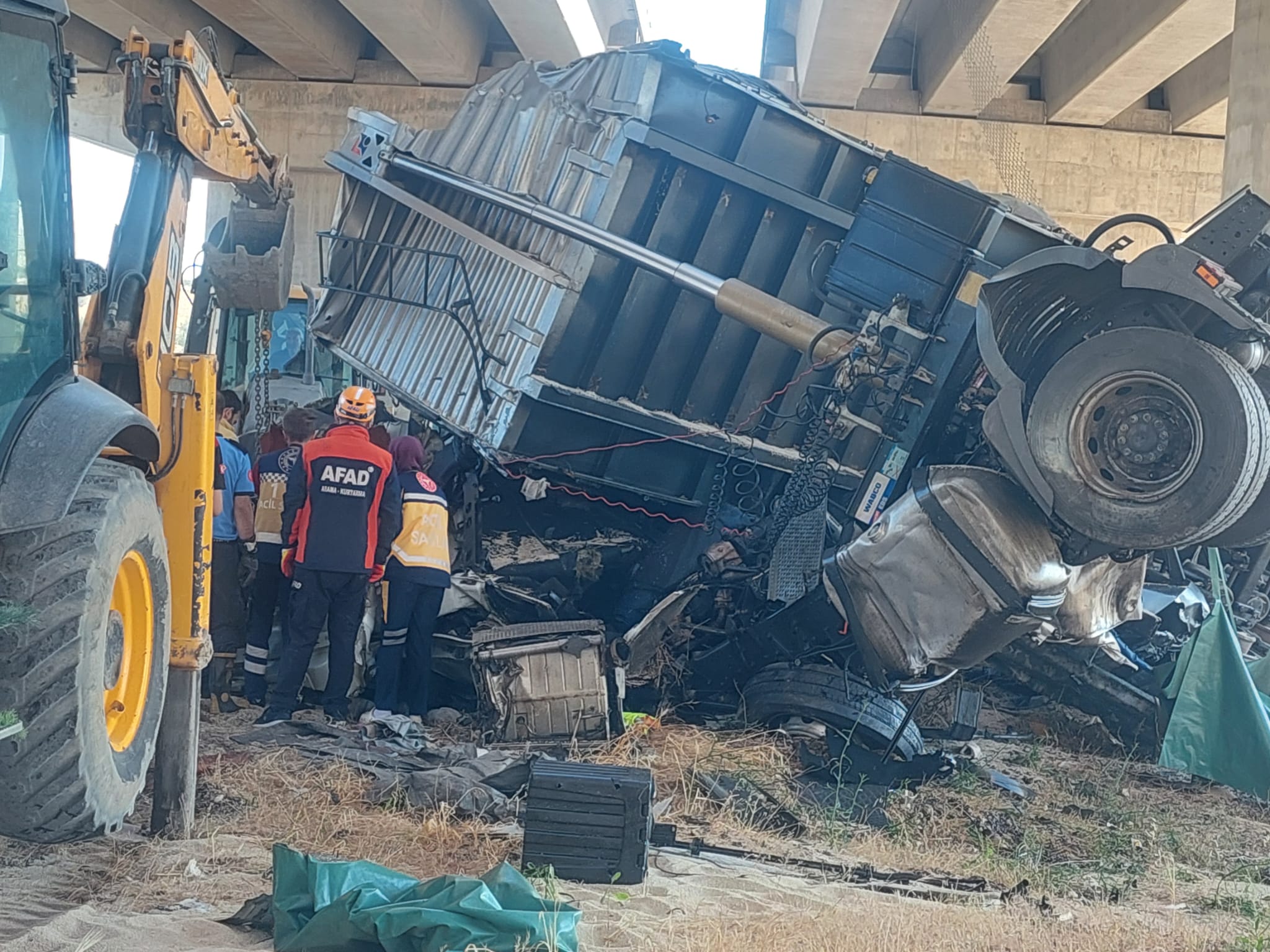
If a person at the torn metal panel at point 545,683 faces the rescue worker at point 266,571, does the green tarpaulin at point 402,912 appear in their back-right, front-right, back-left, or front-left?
back-left

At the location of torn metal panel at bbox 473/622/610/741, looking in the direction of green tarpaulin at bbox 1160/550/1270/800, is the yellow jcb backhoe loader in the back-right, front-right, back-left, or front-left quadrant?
back-right

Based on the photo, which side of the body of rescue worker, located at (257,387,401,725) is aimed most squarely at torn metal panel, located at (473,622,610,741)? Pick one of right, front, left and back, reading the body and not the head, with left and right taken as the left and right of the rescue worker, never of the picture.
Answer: right

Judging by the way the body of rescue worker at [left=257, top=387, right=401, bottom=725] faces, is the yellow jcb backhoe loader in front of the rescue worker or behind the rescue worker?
behind

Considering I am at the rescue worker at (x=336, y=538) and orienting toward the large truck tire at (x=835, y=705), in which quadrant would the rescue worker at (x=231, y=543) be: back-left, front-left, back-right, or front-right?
back-left

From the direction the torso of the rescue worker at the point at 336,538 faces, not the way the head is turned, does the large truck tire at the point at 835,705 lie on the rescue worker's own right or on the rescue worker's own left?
on the rescue worker's own right

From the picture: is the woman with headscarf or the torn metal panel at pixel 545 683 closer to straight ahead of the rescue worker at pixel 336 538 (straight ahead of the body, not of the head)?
the woman with headscarf

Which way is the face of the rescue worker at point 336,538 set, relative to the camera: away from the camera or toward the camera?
away from the camera

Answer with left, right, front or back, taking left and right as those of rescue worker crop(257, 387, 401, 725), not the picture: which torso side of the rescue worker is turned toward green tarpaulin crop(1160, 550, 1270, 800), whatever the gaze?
right

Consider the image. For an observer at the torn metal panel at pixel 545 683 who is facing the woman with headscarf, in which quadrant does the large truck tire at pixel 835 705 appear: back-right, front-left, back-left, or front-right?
back-right

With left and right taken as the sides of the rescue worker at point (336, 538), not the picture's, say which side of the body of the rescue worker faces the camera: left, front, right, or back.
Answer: back

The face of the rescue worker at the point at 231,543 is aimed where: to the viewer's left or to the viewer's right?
to the viewer's right

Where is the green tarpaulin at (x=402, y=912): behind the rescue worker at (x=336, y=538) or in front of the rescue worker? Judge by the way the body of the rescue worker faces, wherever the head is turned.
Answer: behind

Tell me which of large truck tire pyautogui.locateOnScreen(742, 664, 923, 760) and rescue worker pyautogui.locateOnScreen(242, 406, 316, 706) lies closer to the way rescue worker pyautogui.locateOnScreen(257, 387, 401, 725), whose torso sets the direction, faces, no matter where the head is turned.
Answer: the rescue worker

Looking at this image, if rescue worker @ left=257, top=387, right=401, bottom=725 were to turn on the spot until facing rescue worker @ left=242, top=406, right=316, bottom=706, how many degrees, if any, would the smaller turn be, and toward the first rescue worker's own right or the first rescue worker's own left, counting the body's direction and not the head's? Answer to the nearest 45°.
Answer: approximately 45° to the first rescue worker's own left
